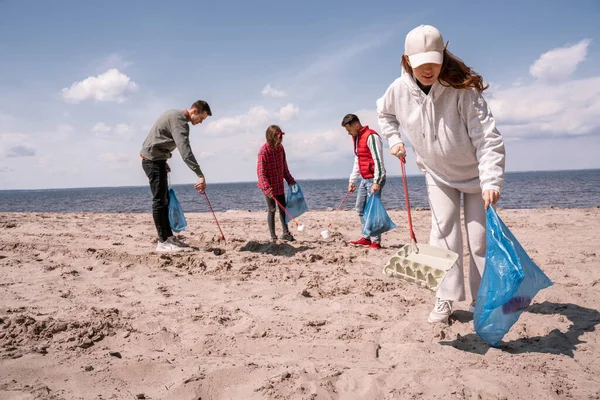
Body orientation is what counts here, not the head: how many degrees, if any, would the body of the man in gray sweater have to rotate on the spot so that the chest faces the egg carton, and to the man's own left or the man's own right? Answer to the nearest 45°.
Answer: approximately 45° to the man's own right

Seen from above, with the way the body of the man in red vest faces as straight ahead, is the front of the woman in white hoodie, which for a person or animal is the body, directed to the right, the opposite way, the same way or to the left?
to the left

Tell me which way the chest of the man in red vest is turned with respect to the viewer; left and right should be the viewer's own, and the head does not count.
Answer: facing to the left of the viewer

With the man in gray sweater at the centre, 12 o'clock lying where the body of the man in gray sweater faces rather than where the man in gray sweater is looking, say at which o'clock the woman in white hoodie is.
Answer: The woman in white hoodie is roughly at 2 o'clock from the man in gray sweater.

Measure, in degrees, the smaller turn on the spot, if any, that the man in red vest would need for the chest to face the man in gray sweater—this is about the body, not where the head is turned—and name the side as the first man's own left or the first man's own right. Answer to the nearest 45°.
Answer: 0° — they already face them

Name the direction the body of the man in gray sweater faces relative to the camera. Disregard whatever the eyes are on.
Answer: to the viewer's right

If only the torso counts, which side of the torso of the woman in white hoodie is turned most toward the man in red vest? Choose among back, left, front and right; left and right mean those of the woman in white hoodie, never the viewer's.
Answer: back

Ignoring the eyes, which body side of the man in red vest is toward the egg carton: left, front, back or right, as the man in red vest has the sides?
left
